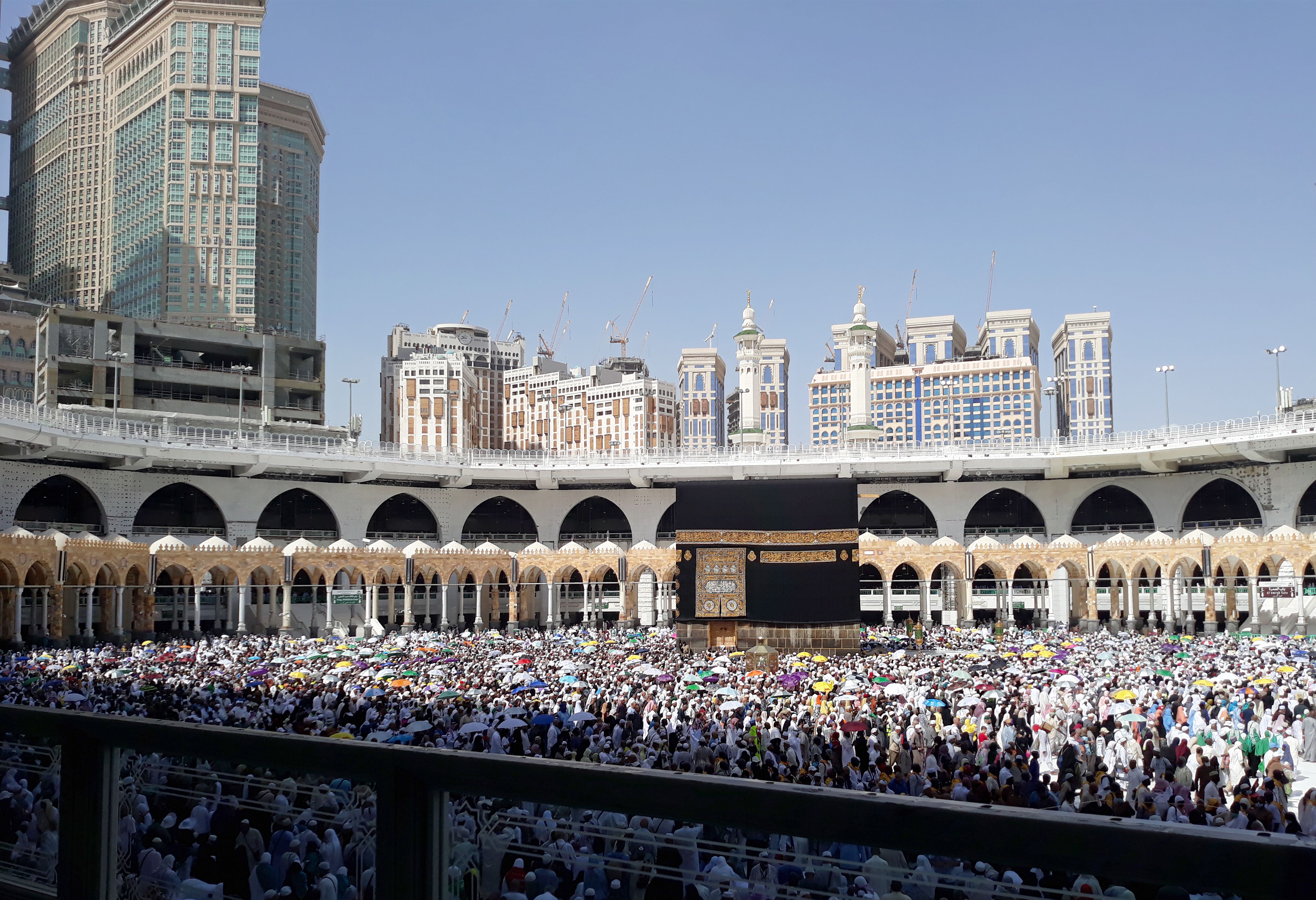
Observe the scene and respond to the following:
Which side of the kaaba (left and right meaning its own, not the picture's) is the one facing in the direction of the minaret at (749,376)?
back

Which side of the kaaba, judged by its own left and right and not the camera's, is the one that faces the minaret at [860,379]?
back

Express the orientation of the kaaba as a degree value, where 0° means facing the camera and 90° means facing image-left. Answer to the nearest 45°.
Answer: approximately 0°

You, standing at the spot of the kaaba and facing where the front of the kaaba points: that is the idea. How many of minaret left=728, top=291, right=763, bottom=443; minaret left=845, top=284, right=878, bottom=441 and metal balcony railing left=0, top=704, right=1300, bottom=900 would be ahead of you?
1

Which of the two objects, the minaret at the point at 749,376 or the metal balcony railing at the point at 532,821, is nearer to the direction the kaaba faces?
the metal balcony railing

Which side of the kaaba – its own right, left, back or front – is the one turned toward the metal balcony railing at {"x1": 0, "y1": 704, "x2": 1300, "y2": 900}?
front
